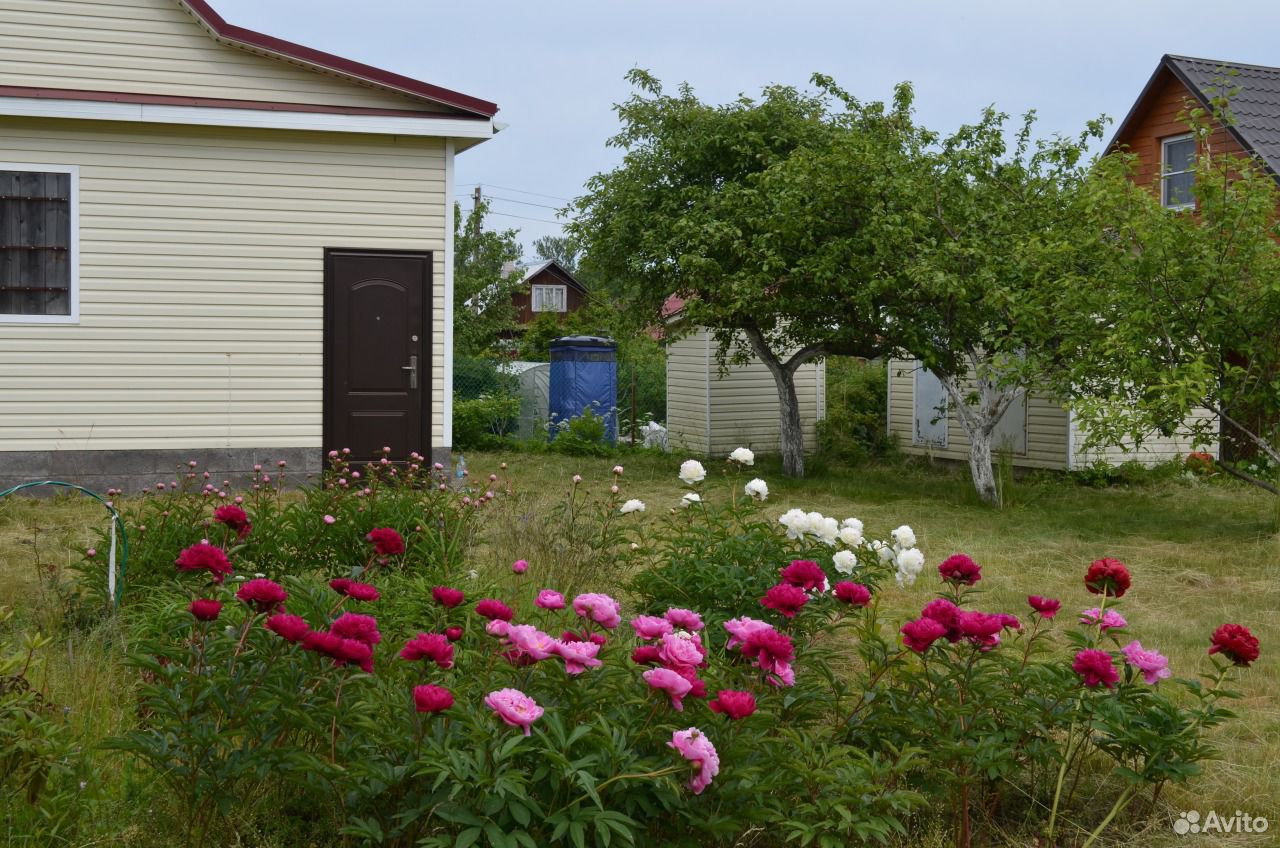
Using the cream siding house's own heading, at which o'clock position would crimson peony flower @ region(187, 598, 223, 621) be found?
The crimson peony flower is roughly at 12 o'clock from the cream siding house.

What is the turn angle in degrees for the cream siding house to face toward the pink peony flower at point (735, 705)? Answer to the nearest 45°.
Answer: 0° — it already faces it

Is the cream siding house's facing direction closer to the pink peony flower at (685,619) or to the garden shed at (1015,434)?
the pink peony flower

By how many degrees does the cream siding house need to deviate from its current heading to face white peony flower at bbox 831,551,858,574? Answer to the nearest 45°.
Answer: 0° — it already faces it

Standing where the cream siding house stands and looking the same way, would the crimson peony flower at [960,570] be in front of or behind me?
in front

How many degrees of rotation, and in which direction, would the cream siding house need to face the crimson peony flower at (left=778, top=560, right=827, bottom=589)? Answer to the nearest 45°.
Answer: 0° — it already faces it

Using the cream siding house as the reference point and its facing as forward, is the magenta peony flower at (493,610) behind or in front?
in front

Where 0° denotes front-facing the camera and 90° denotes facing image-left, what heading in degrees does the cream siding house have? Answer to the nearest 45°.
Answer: approximately 0°
